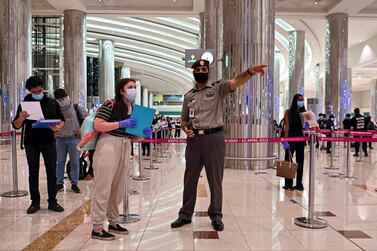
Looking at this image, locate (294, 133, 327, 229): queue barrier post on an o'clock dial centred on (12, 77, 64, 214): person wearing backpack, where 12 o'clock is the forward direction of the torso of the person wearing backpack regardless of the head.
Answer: The queue barrier post is roughly at 10 o'clock from the person wearing backpack.

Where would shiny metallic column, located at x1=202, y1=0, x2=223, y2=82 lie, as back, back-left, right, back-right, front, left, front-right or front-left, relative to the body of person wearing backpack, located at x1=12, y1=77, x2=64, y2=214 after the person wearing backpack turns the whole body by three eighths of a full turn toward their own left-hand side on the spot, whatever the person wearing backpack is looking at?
front

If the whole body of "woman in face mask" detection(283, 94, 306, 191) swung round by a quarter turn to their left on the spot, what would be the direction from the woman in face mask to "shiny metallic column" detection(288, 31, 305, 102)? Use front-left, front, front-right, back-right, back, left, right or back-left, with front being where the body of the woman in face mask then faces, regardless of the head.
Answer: front-left

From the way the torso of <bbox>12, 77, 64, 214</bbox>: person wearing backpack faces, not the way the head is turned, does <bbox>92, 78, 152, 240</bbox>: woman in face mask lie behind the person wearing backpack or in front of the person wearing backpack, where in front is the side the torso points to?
in front

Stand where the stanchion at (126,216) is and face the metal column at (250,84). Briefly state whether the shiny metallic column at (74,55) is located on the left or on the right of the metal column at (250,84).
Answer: left

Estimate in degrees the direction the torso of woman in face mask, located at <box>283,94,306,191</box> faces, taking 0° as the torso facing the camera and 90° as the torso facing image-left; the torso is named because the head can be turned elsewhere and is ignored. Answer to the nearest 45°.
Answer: approximately 315°

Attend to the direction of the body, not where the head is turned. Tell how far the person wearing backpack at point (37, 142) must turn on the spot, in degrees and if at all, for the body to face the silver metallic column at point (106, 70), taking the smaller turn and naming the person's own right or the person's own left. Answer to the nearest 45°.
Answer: approximately 180°

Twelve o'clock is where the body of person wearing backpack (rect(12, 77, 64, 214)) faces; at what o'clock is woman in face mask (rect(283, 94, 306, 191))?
The woman in face mask is roughly at 9 o'clock from the person wearing backpack.

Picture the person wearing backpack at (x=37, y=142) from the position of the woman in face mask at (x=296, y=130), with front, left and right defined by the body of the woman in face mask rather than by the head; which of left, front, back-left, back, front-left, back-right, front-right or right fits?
right

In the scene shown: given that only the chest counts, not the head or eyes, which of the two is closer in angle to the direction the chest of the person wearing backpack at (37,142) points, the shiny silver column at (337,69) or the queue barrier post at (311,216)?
the queue barrier post

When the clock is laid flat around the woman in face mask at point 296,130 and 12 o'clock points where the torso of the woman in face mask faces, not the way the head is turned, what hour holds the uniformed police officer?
The uniformed police officer is roughly at 2 o'clock from the woman in face mask.

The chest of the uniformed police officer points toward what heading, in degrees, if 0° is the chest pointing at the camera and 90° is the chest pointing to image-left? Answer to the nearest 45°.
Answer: approximately 0°

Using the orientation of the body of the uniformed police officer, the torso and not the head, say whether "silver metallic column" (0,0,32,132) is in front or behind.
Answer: behind

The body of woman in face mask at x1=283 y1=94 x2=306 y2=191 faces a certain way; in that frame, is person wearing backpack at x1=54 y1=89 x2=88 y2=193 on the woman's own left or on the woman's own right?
on the woman's own right
